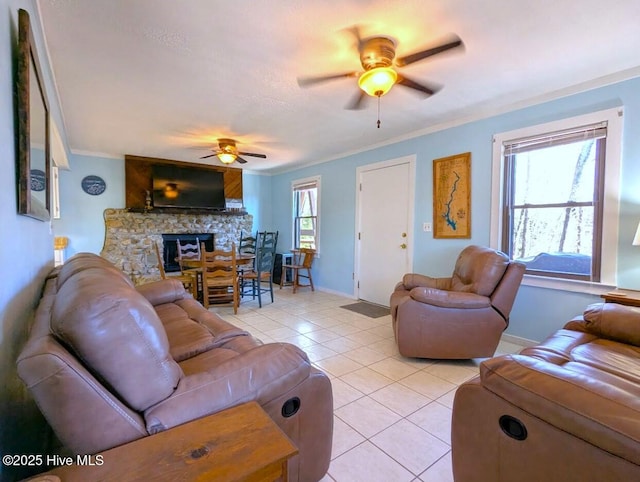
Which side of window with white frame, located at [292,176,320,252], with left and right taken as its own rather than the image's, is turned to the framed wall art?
left

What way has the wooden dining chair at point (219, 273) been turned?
away from the camera

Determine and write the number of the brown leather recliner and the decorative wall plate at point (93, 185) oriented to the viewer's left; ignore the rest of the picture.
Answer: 1

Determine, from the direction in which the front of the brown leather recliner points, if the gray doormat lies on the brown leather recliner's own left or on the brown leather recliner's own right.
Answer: on the brown leather recliner's own right

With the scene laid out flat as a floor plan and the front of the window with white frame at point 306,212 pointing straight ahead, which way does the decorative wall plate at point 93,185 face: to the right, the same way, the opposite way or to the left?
to the left

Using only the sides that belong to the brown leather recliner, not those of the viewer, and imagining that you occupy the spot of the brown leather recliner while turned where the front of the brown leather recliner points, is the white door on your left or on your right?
on your right

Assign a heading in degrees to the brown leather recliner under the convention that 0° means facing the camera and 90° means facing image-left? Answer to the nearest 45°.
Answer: approximately 90°
